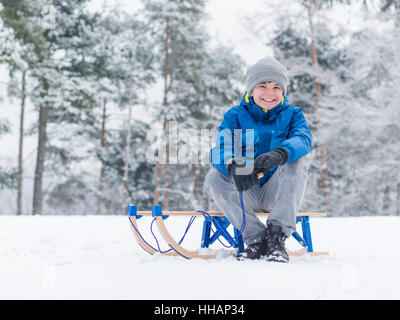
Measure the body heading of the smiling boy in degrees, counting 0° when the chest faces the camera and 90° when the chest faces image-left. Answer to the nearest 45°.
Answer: approximately 0°

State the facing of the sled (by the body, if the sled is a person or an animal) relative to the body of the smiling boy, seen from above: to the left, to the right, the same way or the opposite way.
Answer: to the right

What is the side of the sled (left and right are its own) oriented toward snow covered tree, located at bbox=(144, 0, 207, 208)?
right

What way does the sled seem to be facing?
to the viewer's left

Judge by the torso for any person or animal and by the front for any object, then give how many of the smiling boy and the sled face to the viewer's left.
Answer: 1

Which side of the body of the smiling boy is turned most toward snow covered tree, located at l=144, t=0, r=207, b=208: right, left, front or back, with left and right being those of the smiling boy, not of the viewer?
back
